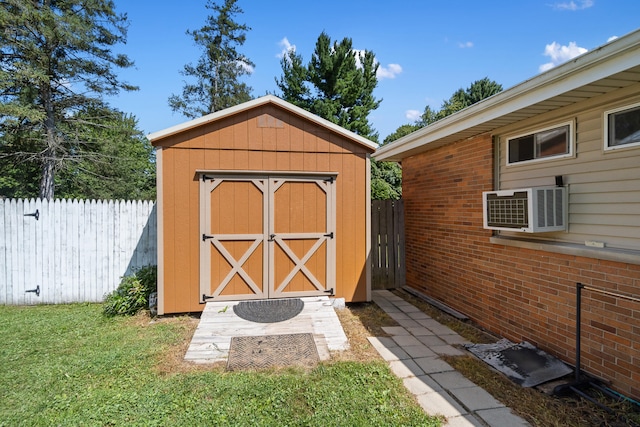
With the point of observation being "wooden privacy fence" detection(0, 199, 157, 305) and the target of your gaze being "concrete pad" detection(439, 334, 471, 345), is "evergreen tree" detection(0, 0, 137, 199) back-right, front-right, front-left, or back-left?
back-left

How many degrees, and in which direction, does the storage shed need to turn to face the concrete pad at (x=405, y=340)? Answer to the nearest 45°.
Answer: approximately 45° to its left

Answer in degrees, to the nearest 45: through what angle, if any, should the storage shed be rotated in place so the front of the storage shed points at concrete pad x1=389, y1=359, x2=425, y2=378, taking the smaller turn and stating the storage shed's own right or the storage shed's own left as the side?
approximately 45° to the storage shed's own left

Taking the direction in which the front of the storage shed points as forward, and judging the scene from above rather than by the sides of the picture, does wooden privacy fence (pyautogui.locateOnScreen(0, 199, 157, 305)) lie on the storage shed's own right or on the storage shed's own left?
on the storage shed's own right

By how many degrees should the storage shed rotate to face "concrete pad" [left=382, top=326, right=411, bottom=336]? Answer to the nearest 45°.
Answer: approximately 45° to its left

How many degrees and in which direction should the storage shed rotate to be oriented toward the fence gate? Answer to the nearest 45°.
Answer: approximately 135° to its left

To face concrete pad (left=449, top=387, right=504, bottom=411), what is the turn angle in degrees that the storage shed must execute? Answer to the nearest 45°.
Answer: approximately 45° to its left

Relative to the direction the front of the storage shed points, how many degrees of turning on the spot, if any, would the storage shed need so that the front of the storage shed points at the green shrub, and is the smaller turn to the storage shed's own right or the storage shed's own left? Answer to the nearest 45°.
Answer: approximately 90° to the storage shed's own right

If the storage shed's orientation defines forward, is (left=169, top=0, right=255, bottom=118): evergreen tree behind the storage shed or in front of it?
behind

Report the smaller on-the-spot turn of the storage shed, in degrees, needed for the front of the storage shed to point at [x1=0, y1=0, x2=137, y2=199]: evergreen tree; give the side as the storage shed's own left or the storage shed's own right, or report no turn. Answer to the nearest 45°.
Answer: approximately 135° to the storage shed's own right

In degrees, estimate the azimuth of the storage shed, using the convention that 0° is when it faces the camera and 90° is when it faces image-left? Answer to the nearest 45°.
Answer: approximately 0°

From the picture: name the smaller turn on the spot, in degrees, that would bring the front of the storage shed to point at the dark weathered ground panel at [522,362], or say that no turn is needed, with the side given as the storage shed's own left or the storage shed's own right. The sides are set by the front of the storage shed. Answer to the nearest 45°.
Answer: approximately 45° to the storage shed's own left
